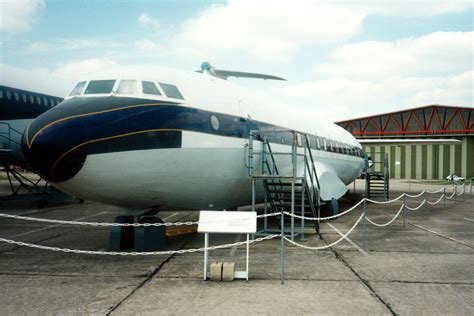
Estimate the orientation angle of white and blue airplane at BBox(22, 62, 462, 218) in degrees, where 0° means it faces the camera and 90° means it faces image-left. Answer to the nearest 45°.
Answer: approximately 45°

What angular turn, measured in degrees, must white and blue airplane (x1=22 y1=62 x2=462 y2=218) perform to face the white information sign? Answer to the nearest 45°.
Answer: approximately 90° to its left

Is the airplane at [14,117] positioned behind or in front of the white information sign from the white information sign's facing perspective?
behind

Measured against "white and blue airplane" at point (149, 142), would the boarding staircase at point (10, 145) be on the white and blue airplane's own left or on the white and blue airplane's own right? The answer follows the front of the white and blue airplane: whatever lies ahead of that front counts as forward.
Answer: on the white and blue airplane's own right

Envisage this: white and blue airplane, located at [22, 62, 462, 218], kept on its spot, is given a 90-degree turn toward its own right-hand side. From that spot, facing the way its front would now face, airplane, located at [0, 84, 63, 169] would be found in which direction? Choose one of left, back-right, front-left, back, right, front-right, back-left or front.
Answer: front

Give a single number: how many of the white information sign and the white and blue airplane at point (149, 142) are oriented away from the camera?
0
